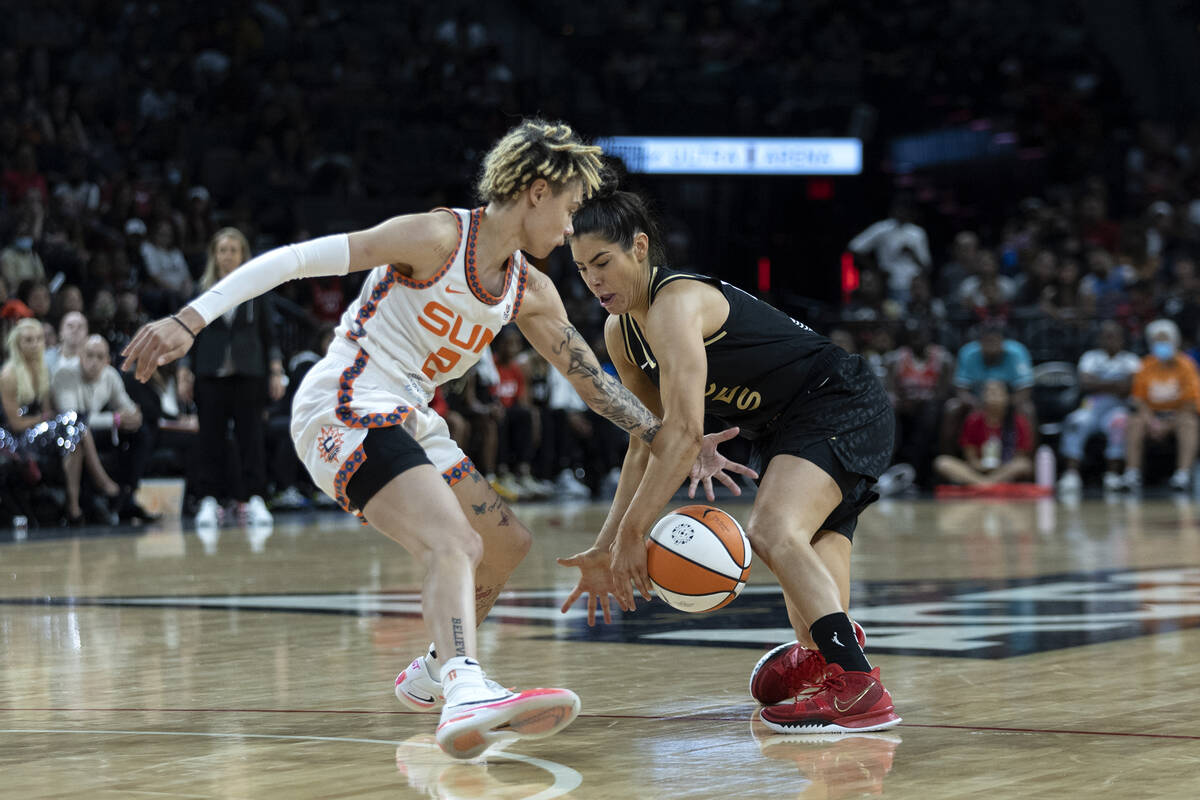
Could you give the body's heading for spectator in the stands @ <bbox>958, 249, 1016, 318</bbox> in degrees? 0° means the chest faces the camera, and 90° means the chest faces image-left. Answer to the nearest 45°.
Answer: approximately 0°

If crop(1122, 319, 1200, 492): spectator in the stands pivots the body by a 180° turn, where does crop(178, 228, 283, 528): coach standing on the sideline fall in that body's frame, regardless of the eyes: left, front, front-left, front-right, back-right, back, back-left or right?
back-left

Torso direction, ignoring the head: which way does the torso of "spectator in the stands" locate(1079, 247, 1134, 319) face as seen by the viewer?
toward the camera

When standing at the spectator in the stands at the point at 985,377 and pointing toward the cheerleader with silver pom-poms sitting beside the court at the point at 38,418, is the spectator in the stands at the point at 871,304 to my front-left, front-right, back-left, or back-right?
back-right

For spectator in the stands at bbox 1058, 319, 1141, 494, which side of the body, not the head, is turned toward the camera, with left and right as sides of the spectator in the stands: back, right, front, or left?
front

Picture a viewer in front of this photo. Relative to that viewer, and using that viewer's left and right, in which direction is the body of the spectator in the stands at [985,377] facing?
facing the viewer

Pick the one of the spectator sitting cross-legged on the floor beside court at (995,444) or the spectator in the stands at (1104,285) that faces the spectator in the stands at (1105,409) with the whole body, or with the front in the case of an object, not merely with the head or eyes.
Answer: the spectator in the stands at (1104,285)

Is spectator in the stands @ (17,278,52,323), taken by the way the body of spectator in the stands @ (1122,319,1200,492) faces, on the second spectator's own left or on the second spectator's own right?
on the second spectator's own right

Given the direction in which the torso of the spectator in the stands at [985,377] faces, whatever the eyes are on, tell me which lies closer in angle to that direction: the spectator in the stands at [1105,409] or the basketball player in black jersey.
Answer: the basketball player in black jersey

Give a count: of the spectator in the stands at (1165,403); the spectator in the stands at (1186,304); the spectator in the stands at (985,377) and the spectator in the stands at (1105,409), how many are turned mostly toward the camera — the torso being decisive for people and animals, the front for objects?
4

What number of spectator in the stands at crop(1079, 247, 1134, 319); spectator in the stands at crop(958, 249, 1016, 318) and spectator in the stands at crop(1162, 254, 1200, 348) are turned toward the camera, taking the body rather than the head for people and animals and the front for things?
3

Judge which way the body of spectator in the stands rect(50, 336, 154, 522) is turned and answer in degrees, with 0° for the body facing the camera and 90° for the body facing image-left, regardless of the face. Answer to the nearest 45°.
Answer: approximately 315°
